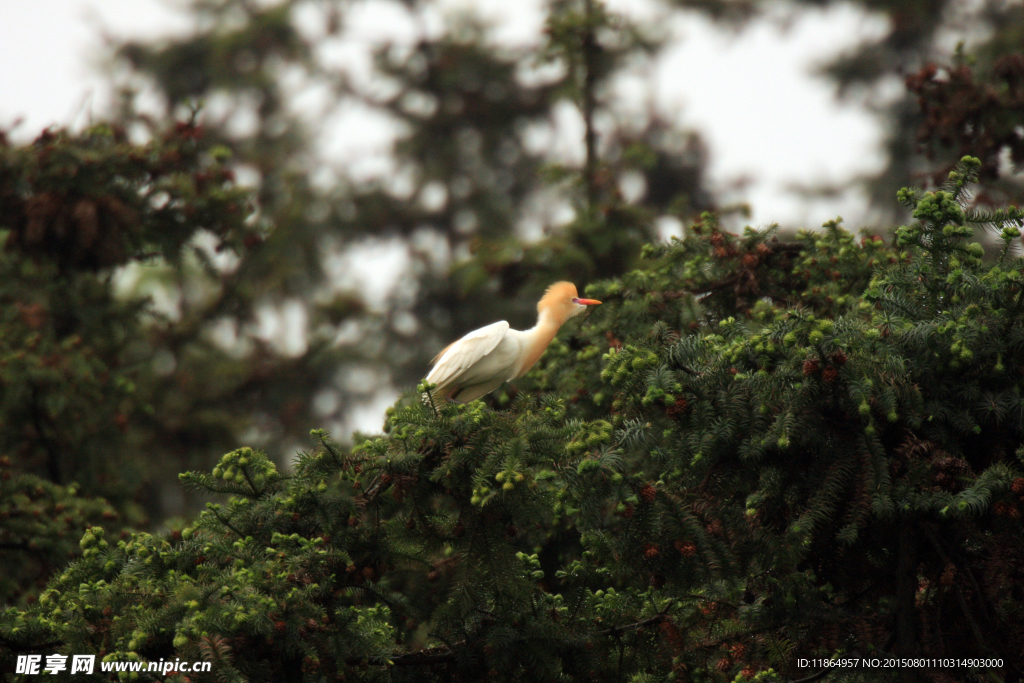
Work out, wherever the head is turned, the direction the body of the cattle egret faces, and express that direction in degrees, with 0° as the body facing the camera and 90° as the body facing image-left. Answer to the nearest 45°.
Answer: approximately 270°
